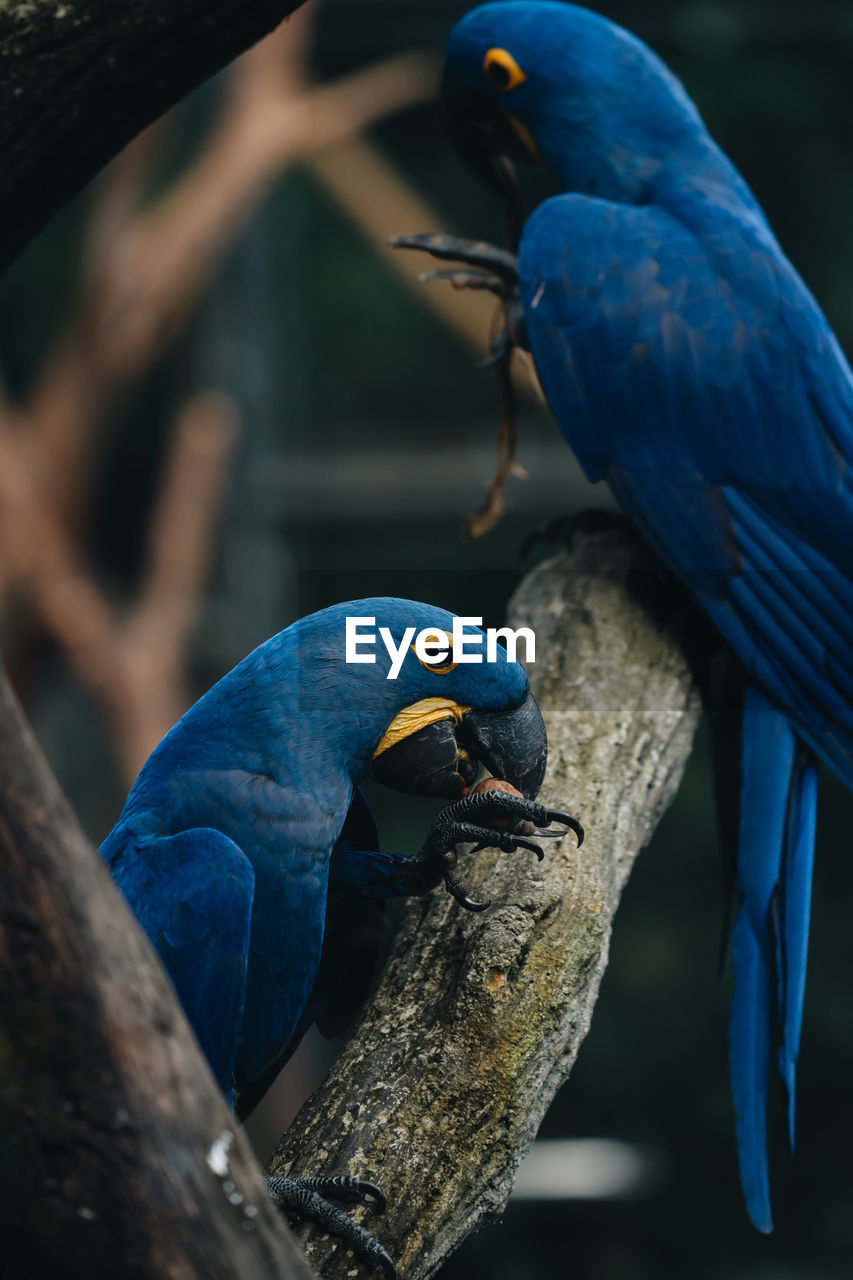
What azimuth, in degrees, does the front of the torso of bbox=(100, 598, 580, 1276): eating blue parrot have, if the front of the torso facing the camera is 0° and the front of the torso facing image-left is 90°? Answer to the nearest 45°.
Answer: approximately 270°

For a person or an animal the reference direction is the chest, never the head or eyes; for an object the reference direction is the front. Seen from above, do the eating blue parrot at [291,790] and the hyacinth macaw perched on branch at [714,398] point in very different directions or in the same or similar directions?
very different directions
